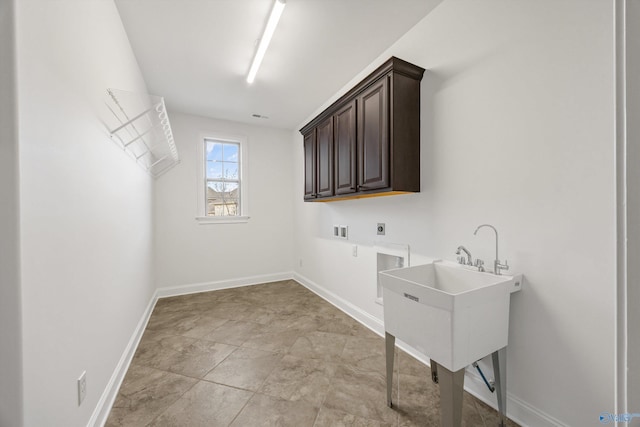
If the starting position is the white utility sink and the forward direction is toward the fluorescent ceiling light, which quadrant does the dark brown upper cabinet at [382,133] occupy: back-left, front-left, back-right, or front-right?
front-right

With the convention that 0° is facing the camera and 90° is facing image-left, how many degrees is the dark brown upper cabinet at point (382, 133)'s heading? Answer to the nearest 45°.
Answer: approximately 45°

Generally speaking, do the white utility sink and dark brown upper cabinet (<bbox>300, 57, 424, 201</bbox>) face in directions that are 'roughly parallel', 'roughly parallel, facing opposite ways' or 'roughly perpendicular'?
roughly parallel

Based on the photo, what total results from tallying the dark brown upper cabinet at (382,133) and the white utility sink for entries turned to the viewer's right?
0

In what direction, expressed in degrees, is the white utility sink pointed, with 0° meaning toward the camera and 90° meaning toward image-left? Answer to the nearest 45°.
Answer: approximately 45°

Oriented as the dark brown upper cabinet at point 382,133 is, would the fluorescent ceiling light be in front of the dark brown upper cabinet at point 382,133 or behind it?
in front

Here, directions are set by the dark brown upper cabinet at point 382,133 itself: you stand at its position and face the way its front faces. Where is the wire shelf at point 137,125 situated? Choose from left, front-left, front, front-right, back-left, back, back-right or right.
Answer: front-right

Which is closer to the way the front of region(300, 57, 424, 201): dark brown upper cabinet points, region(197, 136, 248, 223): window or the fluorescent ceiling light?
the fluorescent ceiling light

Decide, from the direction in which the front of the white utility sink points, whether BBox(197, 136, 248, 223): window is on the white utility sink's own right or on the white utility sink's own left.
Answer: on the white utility sink's own right

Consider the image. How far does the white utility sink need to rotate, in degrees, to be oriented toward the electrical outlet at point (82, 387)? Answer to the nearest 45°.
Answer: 0° — it already faces it
